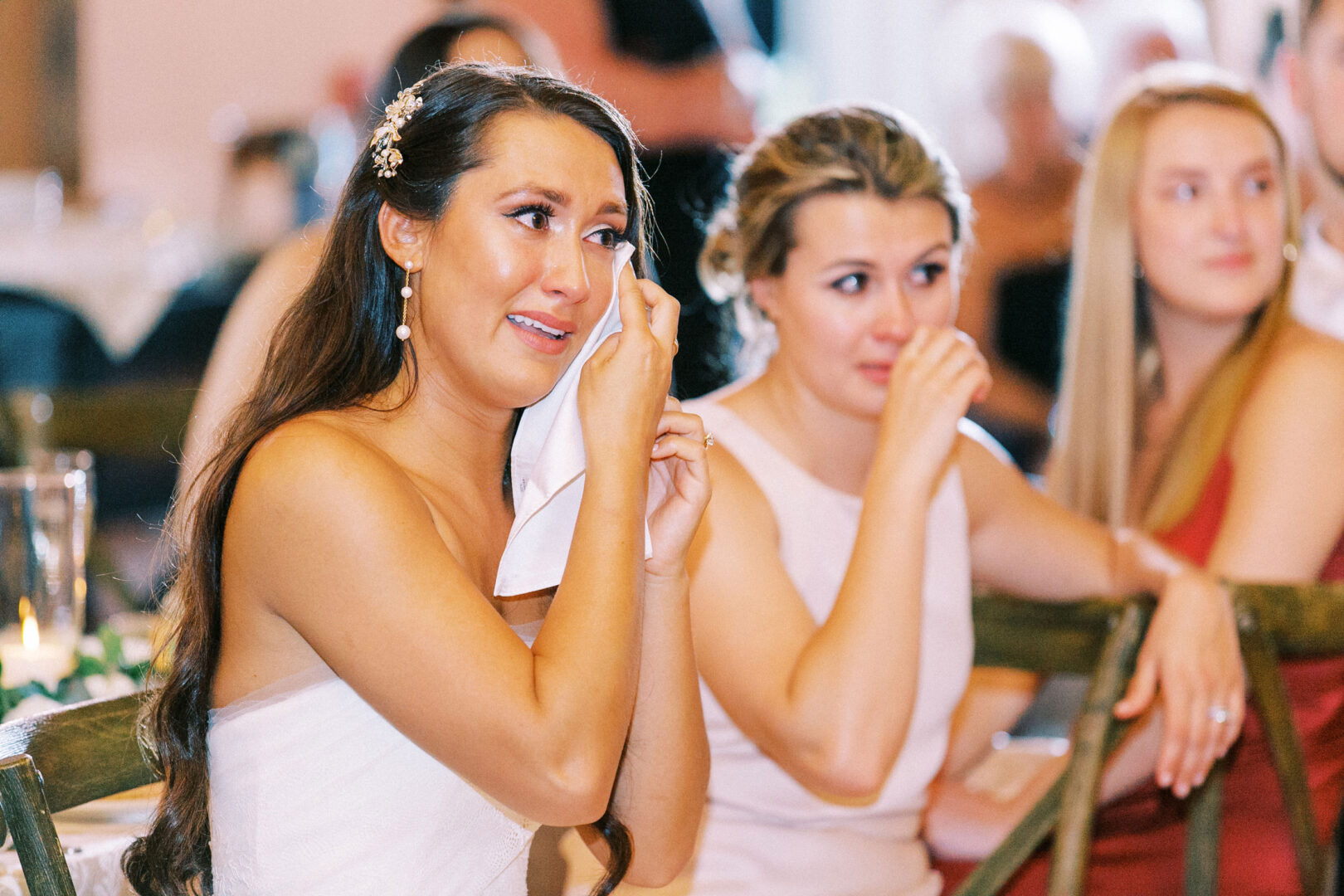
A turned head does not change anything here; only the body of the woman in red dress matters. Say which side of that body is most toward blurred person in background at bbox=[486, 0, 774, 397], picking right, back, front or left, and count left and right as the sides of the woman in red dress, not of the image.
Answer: right

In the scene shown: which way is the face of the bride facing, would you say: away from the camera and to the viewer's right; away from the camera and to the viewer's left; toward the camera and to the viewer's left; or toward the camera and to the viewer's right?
toward the camera and to the viewer's right

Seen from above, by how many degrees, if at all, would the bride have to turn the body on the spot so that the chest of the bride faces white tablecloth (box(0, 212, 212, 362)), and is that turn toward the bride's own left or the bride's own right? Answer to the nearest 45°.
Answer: approximately 135° to the bride's own left

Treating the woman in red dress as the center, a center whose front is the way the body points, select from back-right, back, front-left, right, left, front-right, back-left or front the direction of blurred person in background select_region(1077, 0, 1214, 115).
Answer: back-right

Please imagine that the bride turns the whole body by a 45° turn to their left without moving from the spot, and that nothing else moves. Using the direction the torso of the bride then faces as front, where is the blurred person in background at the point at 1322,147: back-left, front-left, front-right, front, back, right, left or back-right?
front-left

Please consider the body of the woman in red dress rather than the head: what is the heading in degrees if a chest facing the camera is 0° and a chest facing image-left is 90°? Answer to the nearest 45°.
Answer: approximately 45°

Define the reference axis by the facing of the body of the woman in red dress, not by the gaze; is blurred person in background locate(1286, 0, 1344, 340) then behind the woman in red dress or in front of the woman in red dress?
behind

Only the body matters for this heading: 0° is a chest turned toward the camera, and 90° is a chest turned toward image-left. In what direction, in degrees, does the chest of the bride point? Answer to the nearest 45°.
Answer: approximately 315°
